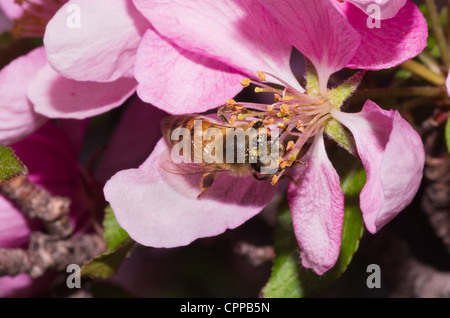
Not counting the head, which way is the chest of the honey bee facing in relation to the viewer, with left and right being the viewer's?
facing to the right of the viewer
